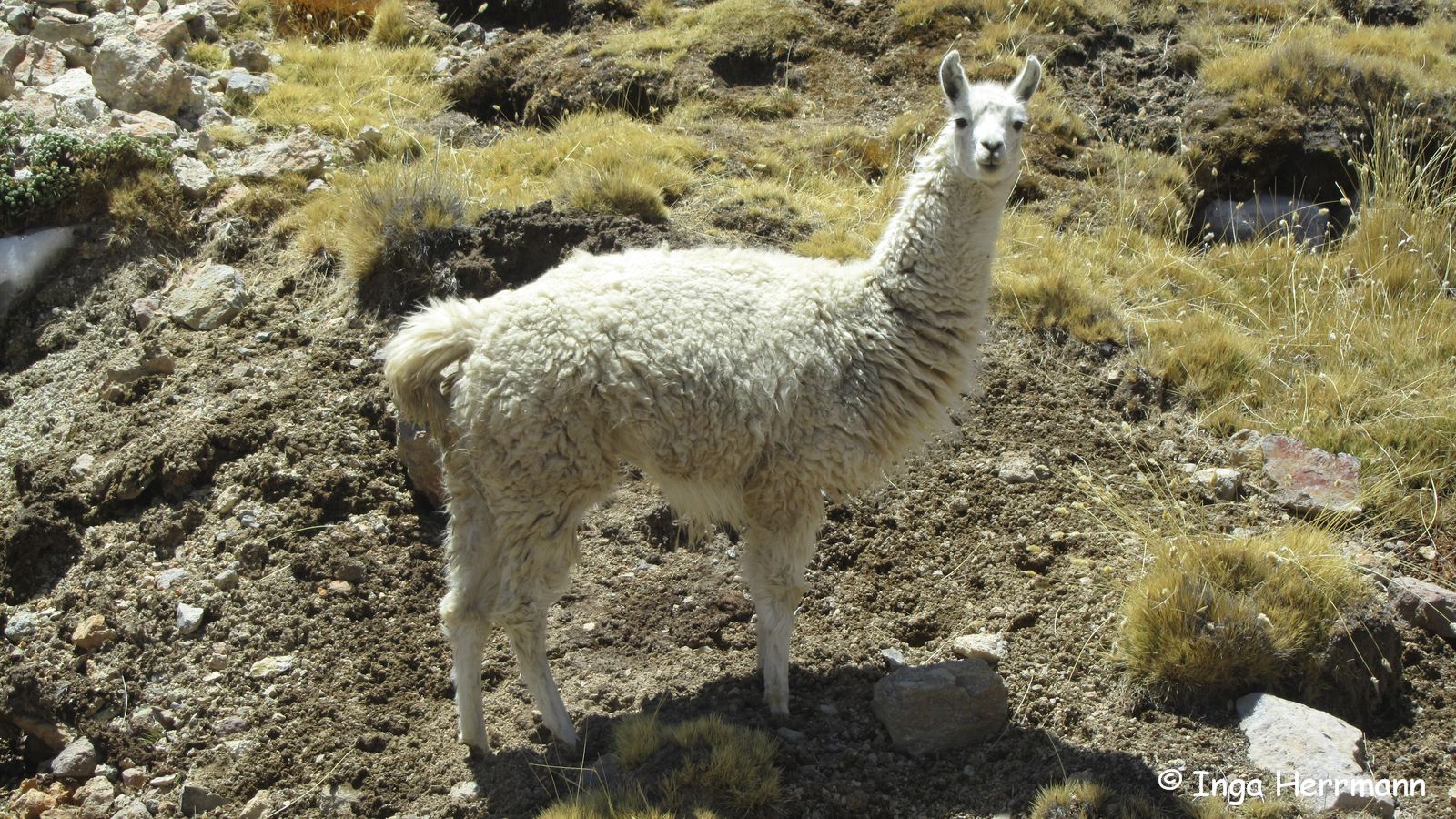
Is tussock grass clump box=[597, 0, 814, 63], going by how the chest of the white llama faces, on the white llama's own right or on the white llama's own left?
on the white llama's own left

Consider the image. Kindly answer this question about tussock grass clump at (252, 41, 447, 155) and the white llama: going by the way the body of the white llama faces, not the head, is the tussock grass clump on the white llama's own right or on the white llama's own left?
on the white llama's own left

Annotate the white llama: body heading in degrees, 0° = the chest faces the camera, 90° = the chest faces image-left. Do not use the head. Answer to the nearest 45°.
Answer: approximately 270°

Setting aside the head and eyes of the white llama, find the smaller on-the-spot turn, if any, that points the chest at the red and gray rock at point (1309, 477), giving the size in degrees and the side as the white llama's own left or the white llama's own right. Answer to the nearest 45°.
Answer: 0° — it already faces it

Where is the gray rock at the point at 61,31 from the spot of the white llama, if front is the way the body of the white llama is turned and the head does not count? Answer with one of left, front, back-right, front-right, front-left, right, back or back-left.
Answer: back-left

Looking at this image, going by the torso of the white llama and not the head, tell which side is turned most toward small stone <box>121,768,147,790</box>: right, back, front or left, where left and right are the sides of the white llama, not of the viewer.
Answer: back

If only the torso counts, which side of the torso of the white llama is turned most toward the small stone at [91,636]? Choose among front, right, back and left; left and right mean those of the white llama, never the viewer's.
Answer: back

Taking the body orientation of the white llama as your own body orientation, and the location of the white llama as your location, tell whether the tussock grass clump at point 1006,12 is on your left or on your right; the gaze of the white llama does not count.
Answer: on your left

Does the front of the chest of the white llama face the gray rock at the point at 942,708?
yes

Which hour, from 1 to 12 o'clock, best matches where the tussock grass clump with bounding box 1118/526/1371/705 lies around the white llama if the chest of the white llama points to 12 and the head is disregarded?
The tussock grass clump is roughly at 12 o'clock from the white llama.
